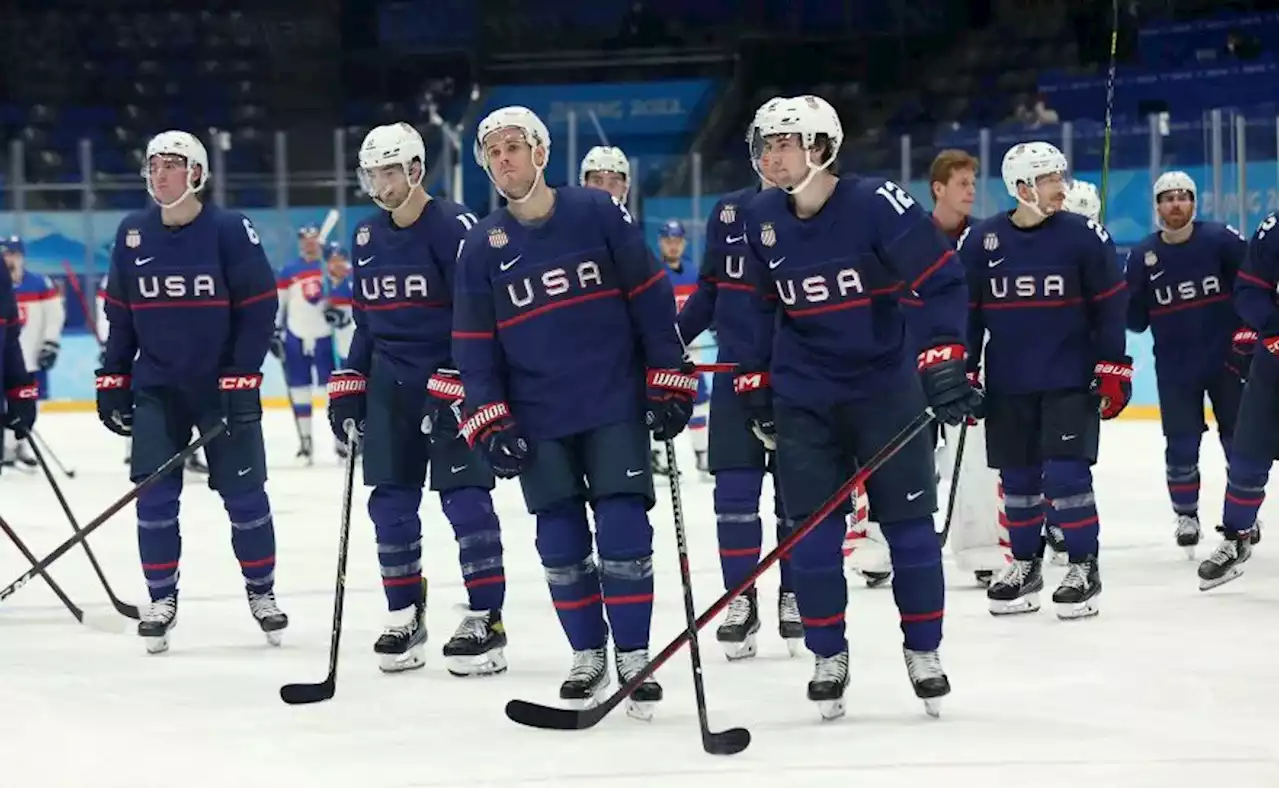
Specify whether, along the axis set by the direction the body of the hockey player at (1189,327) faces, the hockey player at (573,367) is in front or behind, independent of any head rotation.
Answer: in front

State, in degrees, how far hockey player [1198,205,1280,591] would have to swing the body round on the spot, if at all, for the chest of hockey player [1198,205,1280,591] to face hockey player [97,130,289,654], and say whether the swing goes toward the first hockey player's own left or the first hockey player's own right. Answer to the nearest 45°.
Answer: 0° — they already face them

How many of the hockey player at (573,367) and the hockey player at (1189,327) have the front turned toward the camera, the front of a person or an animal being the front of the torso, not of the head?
2

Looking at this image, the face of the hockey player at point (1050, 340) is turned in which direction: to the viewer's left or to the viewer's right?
to the viewer's right

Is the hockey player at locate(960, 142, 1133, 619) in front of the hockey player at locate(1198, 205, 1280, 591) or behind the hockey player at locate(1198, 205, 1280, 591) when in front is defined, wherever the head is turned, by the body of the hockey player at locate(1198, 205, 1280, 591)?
in front

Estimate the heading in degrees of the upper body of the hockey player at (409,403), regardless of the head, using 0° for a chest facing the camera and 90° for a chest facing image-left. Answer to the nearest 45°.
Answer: approximately 45°

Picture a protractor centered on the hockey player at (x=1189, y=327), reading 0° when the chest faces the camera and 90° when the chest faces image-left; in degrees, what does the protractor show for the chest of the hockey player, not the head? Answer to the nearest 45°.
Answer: approximately 0°

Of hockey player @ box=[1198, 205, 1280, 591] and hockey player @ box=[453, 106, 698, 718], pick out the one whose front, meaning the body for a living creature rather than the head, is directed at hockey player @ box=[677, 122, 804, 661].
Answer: hockey player @ box=[1198, 205, 1280, 591]

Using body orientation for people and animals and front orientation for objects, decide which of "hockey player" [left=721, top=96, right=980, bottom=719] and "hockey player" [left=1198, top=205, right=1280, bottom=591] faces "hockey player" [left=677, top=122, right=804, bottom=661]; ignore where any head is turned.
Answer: "hockey player" [left=1198, top=205, right=1280, bottom=591]

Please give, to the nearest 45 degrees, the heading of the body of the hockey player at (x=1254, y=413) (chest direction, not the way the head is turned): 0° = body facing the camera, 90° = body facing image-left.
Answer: approximately 45°
